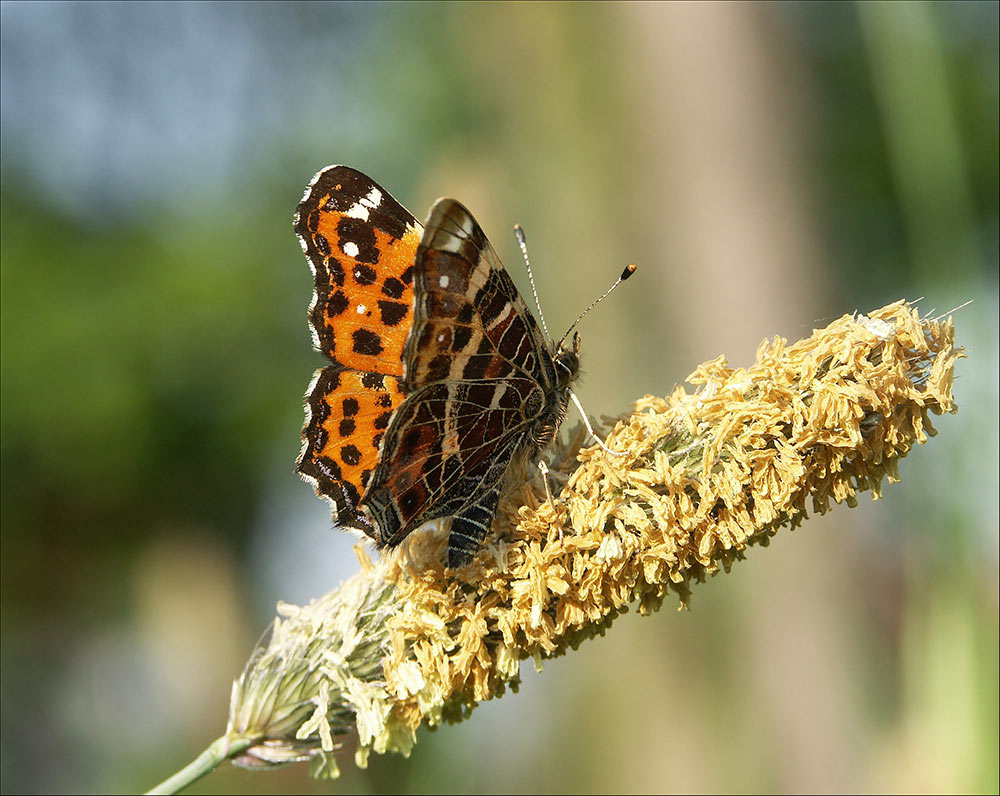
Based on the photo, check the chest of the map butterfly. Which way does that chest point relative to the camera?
to the viewer's right
